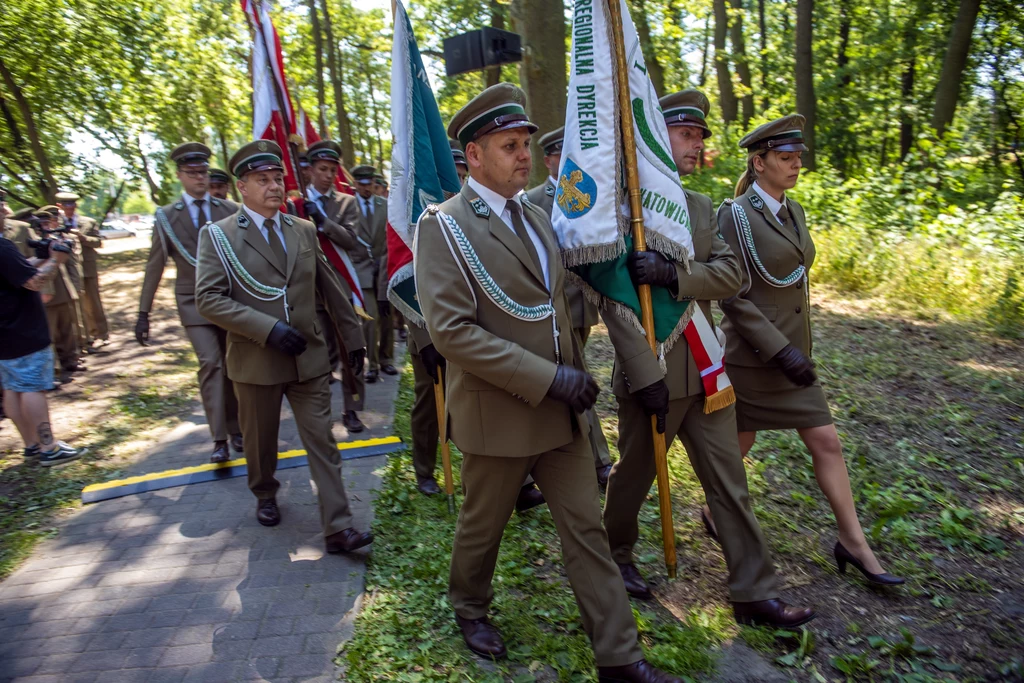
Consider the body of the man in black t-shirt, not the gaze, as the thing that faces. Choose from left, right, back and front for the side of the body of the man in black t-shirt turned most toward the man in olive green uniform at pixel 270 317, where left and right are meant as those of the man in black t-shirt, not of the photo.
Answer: right

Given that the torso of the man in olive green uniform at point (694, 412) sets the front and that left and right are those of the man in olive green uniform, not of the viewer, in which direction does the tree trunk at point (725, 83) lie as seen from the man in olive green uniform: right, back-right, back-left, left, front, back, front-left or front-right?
back-left

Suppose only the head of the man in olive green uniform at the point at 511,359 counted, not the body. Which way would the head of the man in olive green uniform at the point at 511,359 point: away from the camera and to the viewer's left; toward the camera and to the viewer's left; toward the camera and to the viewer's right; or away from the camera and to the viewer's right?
toward the camera and to the viewer's right

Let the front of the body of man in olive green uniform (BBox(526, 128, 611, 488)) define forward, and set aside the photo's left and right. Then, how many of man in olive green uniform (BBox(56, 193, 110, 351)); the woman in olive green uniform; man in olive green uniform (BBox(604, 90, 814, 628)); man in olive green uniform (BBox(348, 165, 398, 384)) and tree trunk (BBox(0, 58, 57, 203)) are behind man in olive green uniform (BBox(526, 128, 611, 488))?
3

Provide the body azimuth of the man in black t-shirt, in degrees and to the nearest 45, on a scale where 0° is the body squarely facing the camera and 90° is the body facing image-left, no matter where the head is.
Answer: approximately 270°

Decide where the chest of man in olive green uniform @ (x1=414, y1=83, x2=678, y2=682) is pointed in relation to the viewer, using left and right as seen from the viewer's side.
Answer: facing the viewer and to the right of the viewer

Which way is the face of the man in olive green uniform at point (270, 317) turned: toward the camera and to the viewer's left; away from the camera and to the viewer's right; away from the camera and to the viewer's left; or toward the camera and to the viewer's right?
toward the camera and to the viewer's right
